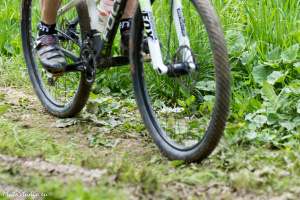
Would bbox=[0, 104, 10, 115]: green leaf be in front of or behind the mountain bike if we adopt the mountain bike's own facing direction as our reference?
behind

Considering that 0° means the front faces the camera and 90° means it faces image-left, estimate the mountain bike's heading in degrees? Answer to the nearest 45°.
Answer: approximately 315°
